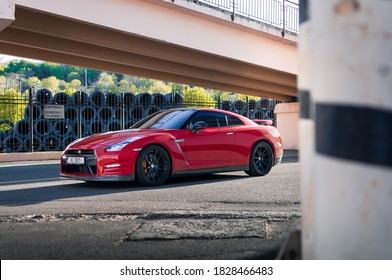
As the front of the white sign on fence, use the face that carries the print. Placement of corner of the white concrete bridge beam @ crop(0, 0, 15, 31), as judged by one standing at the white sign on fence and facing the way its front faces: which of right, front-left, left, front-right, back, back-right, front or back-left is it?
front

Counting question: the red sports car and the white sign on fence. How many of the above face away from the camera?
0

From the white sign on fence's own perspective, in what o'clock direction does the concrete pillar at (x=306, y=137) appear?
The concrete pillar is roughly at 12 o'clock from the white sign on fence.

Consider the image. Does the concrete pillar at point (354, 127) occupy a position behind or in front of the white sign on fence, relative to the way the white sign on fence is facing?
in front

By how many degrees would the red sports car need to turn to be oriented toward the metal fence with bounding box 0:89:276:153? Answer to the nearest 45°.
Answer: approximately 135° to its right

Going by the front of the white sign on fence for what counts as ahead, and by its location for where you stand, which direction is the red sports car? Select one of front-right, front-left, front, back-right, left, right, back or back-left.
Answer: front

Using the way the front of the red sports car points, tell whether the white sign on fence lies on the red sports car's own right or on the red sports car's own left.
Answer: on the red sports car's own right

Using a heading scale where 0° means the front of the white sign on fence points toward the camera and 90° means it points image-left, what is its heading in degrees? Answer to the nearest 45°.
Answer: approximately 0°

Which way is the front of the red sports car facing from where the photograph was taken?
facing the viewer and to the left of the viewer

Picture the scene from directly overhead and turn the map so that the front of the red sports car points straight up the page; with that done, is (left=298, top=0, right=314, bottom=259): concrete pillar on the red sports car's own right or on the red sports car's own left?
on the red sports car's own left

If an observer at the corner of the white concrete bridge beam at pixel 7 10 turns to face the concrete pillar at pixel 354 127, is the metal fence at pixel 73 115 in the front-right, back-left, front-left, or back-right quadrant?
back-left
